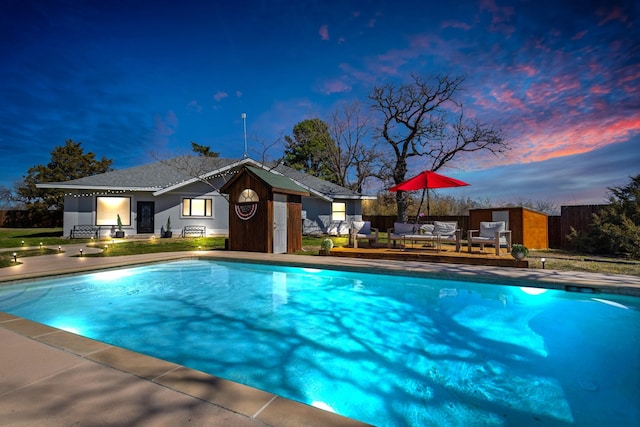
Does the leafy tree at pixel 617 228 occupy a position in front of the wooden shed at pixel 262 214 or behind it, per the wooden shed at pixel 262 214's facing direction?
in front

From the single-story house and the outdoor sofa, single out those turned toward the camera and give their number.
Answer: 2

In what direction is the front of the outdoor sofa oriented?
toward the camera

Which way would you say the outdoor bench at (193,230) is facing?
toward the camera

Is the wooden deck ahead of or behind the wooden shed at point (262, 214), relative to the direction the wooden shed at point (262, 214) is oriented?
ahead

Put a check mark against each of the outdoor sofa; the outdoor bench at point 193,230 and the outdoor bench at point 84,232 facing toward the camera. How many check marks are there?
3

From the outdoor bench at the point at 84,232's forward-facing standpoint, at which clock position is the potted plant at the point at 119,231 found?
The potted plant is roughly at 10 o'clock from the outdoor bench.

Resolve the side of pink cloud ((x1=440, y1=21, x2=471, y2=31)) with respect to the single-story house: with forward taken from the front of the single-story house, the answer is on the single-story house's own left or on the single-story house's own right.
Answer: on the single-story house's own left

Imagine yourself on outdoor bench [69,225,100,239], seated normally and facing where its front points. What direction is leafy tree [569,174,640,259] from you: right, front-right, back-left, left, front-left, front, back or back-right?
front-left

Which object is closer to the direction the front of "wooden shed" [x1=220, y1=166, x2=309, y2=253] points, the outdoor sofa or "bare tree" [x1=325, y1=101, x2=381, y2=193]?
the outdoor sofa

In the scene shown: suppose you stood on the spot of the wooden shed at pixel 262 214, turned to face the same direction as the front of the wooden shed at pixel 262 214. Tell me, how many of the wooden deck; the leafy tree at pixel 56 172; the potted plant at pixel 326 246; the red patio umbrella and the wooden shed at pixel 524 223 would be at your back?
1

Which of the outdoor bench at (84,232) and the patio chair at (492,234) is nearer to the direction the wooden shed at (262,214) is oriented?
the patio chair

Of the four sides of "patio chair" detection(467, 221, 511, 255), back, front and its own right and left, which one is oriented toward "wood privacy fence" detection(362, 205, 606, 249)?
back

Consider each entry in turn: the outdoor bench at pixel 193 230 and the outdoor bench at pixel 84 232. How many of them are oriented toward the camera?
2
